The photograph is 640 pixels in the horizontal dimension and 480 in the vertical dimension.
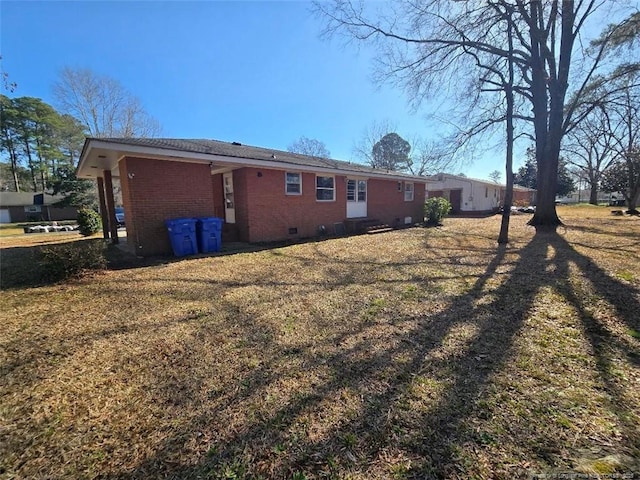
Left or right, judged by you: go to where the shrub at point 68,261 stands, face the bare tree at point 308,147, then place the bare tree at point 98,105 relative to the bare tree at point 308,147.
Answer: left

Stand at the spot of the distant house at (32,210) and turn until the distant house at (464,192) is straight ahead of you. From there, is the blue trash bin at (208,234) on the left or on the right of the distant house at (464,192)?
right

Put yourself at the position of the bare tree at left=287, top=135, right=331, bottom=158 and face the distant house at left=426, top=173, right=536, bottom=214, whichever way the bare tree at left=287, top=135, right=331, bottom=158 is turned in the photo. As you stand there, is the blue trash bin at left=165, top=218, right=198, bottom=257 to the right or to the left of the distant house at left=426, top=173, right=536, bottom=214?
right

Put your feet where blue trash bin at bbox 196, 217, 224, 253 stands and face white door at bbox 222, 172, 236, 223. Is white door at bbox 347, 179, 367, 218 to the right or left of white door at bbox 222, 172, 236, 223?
right

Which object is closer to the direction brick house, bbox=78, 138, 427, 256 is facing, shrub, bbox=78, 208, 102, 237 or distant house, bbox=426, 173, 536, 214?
the shrub
